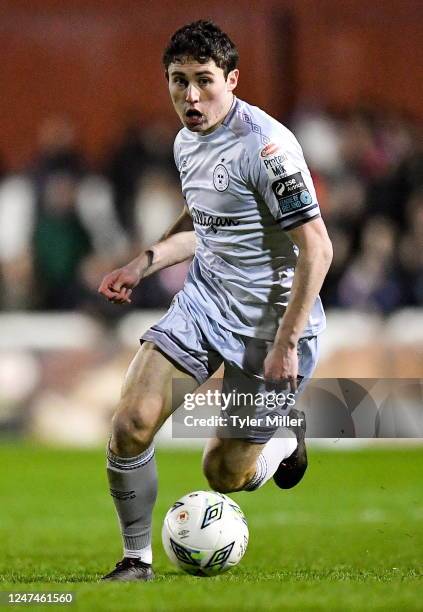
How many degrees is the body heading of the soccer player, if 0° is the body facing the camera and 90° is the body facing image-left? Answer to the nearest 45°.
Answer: approximately 45°
